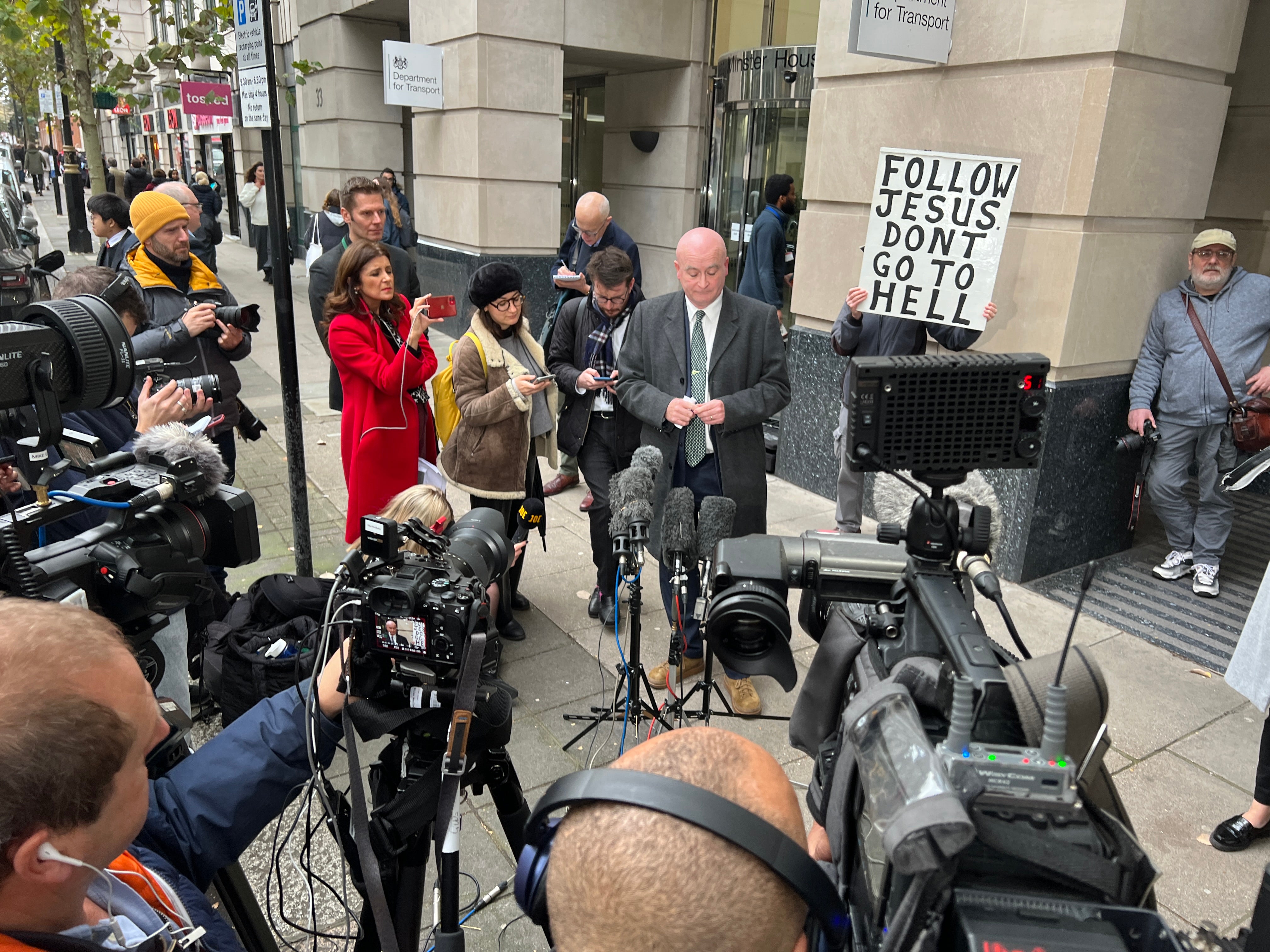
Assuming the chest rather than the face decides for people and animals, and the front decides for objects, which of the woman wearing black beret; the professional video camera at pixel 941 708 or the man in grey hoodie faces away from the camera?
the professional video camera

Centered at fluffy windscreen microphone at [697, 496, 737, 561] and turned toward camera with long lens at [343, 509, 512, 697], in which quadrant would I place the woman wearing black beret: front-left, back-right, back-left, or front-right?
back-right

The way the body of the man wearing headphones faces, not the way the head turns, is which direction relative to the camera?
away from the camera

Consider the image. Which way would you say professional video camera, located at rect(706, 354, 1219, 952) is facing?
away from the camera

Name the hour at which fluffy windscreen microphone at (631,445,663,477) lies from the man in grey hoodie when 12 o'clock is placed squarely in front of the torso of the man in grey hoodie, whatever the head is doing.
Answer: The fluffy windscreen microphone is roughly at 1 o'clock from the man in grey hoodie.

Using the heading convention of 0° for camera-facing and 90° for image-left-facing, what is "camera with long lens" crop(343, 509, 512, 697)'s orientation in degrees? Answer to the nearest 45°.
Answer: approximately 225°

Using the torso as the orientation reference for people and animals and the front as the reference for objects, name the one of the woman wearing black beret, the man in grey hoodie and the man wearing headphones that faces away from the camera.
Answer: the man wearing headphones

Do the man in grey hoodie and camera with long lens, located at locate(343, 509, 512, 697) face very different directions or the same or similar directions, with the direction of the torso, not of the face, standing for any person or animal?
very different directions

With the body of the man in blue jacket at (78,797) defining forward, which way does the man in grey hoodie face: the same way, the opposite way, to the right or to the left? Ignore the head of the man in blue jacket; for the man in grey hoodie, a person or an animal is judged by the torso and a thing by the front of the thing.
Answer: the opposite way

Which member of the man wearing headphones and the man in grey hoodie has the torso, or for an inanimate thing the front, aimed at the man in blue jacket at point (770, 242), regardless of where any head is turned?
the man wearing headphones

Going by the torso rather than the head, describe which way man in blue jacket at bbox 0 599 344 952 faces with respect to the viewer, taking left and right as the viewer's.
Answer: facing away from the viewer and to the right of the viewer

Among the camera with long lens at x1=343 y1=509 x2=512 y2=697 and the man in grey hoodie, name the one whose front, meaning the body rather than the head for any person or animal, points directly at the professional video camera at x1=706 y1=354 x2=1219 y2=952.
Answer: the man in grey hoodie

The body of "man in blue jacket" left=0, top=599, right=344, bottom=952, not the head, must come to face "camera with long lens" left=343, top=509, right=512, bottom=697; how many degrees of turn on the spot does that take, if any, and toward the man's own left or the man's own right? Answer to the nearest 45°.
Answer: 0° — they already face it
